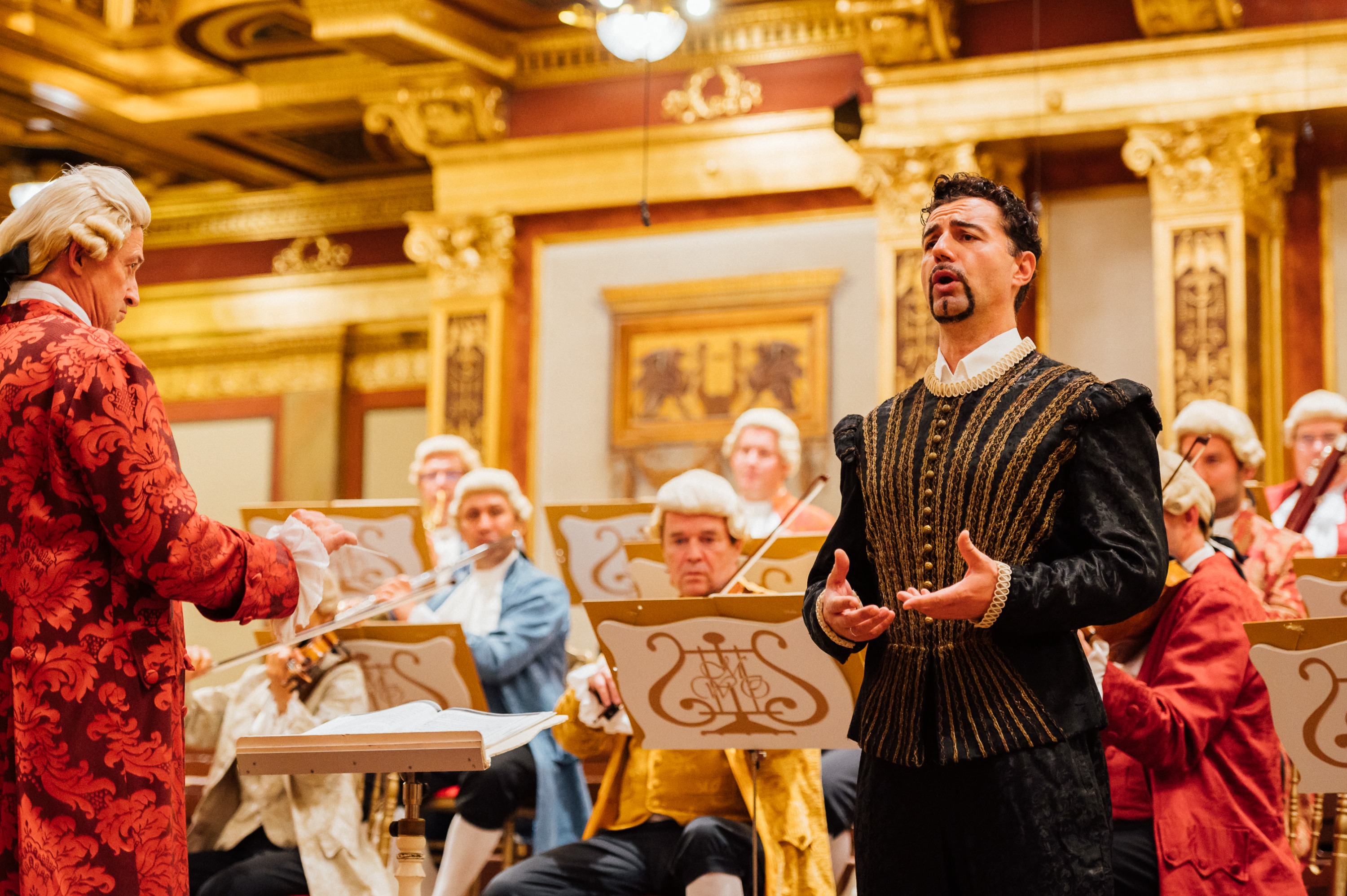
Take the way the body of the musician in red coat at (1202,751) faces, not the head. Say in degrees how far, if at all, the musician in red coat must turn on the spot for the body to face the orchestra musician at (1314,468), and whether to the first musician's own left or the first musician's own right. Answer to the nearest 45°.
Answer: approximately 90° to the first musician's own right

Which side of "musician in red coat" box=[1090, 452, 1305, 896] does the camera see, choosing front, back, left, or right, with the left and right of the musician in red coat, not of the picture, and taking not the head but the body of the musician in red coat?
left

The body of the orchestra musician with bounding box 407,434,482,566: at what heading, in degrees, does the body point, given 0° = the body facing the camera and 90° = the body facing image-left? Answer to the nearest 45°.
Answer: approximately 0°

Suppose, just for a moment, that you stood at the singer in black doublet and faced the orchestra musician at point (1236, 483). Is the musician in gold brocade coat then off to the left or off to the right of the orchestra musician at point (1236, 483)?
left

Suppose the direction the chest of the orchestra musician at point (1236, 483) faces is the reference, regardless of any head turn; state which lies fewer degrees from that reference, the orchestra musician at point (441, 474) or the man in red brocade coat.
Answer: the man in red brocade coat
